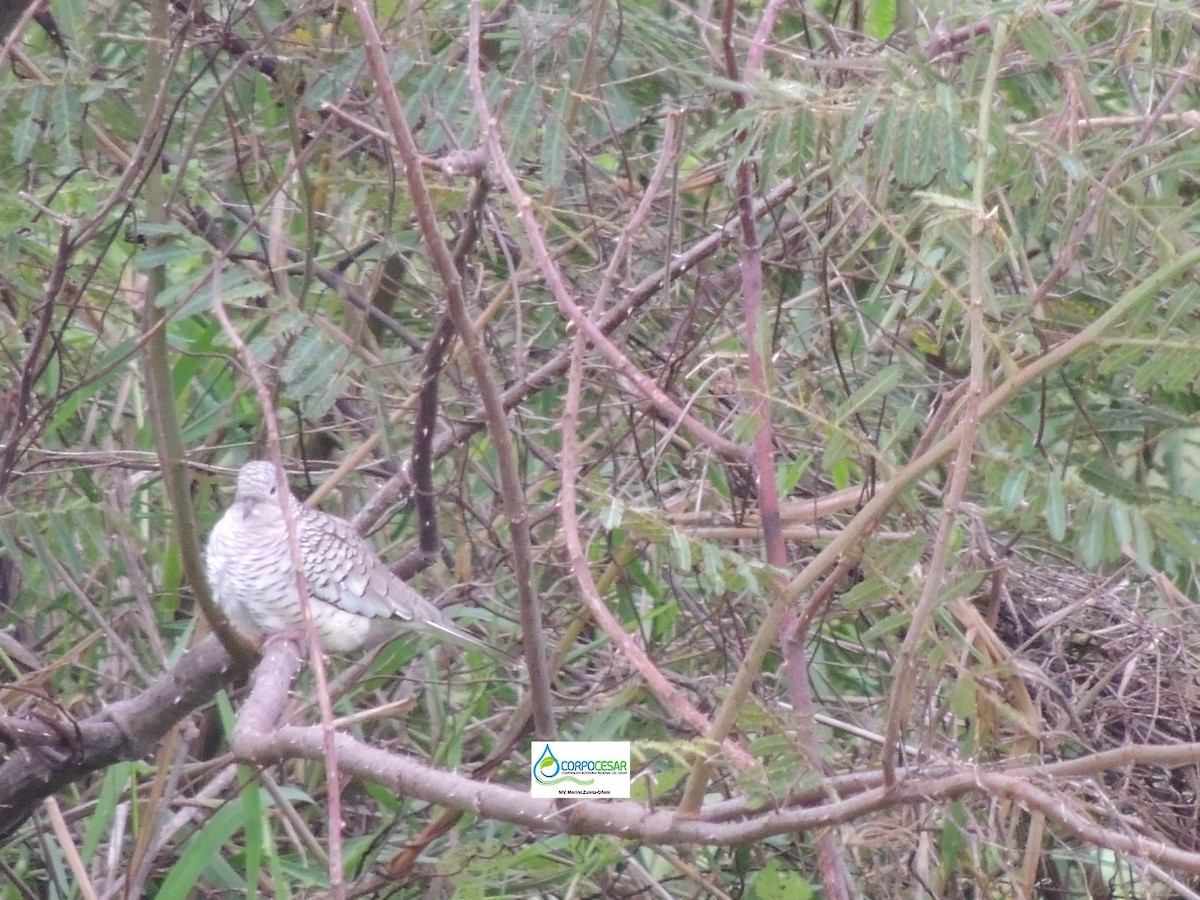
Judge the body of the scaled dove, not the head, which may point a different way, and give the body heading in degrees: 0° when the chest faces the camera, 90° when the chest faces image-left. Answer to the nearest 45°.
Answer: approximately 45°
